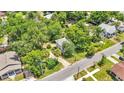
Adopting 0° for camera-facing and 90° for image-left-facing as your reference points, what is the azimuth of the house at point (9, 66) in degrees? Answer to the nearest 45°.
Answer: approximately 315°

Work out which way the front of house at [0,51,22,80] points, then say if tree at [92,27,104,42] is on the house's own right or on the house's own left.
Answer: on the house's own left

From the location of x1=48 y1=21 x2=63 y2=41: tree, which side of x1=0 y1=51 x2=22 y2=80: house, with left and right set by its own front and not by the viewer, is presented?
left

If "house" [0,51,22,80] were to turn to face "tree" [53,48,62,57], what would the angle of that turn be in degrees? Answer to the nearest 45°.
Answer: approximately 45° to its left

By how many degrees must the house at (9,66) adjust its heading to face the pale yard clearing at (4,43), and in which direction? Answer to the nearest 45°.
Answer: approximately 135° to its left

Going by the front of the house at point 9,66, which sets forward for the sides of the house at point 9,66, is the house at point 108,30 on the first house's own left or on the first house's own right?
on the first house's own left

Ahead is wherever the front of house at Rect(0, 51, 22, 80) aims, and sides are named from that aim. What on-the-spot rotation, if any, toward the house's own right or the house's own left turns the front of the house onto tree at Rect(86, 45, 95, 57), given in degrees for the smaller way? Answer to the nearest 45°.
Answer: approximately 45° to the house's own left

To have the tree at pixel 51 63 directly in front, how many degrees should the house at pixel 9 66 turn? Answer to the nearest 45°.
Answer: approximately 45° to its left

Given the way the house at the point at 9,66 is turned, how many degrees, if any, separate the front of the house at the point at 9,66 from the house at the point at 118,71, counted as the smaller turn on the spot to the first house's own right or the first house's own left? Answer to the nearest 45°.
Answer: approximately 45° to the first house's own left
